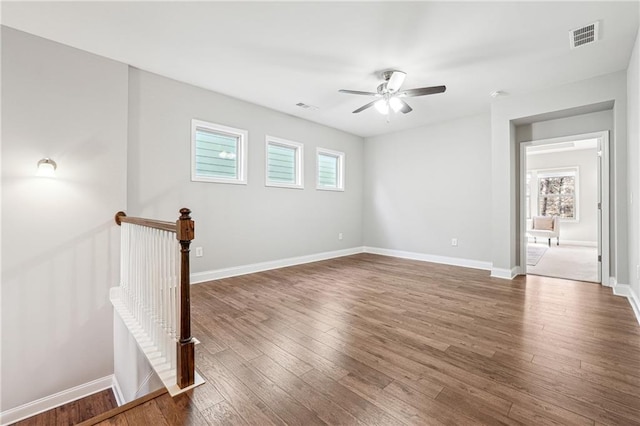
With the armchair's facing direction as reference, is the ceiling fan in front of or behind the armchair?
in front

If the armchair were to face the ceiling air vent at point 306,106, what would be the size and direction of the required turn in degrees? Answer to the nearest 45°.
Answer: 0° — it already faces it

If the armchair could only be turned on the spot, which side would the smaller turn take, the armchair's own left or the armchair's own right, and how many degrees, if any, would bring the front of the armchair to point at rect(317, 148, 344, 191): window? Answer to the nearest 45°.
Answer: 0° — it already faces it

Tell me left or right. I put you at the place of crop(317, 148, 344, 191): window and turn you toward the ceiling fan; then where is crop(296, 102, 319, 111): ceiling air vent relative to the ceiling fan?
right

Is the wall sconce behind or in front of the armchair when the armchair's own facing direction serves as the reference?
in front

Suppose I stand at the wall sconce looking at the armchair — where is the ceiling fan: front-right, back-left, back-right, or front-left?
front-right

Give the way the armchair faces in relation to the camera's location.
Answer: facing the viewer and to the left of the viewer

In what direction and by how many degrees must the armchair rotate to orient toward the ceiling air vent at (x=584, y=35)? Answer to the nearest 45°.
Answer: approximately 45° to its left
